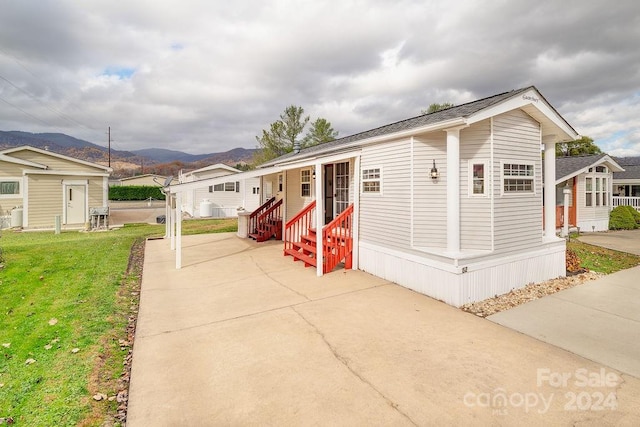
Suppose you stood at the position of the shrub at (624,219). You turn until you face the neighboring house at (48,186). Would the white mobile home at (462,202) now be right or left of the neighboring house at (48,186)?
left

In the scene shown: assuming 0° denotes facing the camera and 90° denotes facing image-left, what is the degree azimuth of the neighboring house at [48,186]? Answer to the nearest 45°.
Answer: approximately 0°

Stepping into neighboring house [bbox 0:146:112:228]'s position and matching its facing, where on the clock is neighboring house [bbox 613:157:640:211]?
neighboring house [bbox 613:157:640:211] is roughly at 10 o'clock from neighboring house [bbox 0:146:112:228].

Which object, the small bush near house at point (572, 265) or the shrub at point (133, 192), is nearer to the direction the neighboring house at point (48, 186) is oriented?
the small bush near house

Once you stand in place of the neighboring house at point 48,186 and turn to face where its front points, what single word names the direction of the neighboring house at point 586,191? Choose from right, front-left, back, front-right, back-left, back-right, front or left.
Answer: front-left

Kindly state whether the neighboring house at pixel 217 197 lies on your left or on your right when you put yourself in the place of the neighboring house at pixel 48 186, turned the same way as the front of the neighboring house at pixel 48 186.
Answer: on your left

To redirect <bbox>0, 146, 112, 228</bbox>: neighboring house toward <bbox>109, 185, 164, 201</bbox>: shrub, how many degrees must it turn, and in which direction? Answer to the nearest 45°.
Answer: approximately 180°

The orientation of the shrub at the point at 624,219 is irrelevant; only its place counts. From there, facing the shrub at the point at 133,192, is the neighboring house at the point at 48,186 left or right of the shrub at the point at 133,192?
left

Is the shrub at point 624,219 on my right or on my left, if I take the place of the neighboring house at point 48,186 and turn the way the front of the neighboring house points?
on my left

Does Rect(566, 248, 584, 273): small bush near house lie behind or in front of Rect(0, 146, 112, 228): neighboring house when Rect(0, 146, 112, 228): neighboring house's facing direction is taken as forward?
in front
